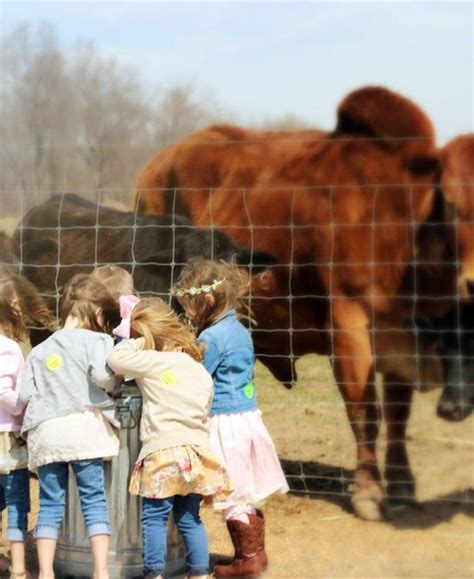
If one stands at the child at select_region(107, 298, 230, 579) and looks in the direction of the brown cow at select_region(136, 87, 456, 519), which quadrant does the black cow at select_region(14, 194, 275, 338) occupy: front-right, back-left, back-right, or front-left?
front-left

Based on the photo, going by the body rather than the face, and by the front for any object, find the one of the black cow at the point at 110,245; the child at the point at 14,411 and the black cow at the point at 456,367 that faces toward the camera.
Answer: the black cow at the point at 456,367

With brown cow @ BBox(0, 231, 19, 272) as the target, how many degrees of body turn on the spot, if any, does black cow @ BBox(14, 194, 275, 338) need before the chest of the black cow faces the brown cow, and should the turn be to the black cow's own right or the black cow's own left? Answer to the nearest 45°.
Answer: approximately 135° to the black cow's own left

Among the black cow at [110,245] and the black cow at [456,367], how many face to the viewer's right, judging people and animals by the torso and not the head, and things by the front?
1

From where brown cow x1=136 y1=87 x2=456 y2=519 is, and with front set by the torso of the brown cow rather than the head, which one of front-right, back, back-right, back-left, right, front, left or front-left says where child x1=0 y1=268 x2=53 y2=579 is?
right

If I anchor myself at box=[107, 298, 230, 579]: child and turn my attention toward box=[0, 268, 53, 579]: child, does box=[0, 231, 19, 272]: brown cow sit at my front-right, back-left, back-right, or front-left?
front-right

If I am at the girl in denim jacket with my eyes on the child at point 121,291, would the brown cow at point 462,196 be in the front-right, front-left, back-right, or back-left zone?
back-right

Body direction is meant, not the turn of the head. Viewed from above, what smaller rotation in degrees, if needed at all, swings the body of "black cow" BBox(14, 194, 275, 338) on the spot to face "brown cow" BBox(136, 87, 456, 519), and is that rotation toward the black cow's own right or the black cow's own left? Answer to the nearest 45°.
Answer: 0° — it already faces it

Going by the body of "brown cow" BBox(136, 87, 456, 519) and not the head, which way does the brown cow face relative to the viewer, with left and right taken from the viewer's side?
facing the viewer and to the right of the viewer

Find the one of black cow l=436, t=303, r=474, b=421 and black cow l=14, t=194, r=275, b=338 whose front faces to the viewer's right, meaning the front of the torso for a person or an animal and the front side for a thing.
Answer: black cow l=14, t=194, r=275, b=338

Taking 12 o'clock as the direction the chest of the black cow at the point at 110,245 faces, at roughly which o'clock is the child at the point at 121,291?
The child is roughly at 3 o'clock from the black cow.

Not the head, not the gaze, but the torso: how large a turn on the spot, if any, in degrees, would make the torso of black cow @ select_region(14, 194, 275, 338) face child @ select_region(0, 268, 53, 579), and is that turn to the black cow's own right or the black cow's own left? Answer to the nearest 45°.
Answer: approximately 90° to the black cow's own right

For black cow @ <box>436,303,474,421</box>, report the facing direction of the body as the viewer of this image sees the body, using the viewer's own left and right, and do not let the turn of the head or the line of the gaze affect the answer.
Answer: facing the viewer

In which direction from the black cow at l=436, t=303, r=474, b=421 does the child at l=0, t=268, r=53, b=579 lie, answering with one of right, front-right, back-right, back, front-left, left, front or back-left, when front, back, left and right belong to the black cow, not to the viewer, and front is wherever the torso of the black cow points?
front-right

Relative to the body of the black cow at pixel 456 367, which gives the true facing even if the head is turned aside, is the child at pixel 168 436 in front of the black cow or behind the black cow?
in front

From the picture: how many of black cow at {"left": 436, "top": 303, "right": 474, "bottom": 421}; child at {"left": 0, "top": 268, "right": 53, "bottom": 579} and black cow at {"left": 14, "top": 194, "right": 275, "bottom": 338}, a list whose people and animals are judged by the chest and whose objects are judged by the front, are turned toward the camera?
1

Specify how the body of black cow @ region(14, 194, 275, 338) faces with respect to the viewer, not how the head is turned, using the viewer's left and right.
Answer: facing to the right of the viewer

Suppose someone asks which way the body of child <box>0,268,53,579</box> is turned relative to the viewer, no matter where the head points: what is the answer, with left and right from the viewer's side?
facing away from the viewer and to the right of the viewer

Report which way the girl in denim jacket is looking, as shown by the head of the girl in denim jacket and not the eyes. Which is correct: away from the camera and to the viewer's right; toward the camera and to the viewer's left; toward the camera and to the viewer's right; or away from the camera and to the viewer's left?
away from the camera and to the viewer's left
